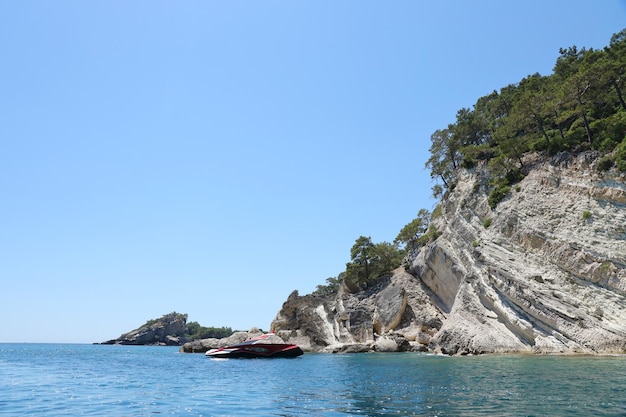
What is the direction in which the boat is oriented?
to the viewer's left

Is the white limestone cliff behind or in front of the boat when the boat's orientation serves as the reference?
behind
